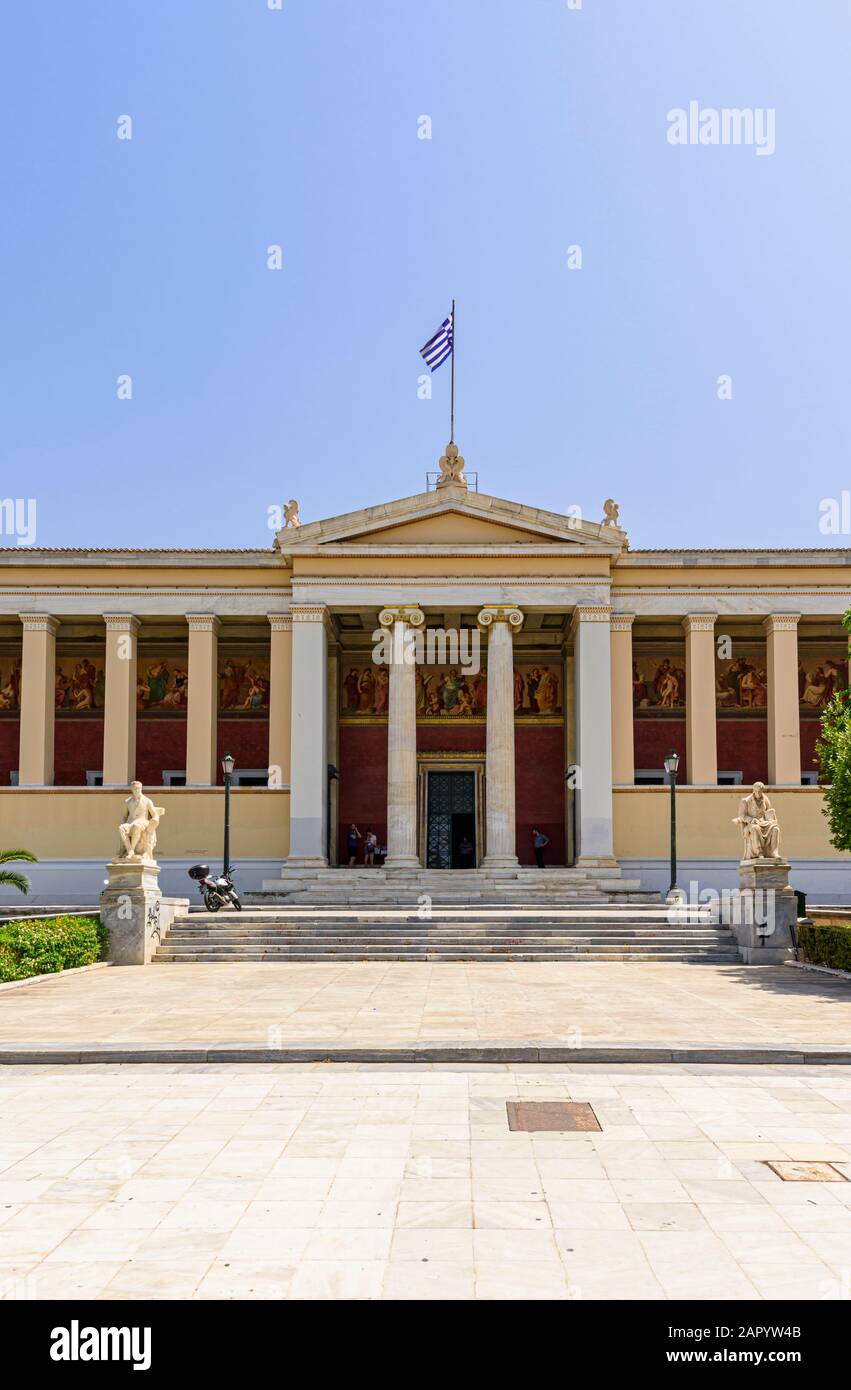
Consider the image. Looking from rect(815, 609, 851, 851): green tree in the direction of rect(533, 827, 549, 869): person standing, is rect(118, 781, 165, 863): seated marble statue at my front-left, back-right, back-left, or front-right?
front-left

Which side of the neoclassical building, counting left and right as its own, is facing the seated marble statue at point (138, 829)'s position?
front

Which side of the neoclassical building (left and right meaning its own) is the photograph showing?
front

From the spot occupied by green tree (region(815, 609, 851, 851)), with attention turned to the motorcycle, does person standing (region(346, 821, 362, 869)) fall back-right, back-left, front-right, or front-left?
front-right

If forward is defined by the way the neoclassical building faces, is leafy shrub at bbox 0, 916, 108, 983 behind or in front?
in front

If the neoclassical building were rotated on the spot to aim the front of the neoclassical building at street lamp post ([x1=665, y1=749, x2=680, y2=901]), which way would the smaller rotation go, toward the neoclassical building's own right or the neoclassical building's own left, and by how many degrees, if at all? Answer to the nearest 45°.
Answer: approximately 45° to the neoclassical building's own left

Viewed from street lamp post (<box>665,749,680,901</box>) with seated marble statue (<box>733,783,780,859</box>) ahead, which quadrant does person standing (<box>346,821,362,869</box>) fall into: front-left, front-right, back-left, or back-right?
back-right

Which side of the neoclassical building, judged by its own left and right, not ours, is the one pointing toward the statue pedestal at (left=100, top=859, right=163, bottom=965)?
front

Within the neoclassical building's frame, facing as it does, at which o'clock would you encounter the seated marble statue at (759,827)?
The seated marble statue is roughly at 11 o'clock from the neoclassical building.

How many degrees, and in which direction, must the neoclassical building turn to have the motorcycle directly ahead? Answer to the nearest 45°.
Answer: approximately 45° to its right

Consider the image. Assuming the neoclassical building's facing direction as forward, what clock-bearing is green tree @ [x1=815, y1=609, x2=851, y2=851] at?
The green tree is roughly at 11 o'clock from the neoclassical building.
